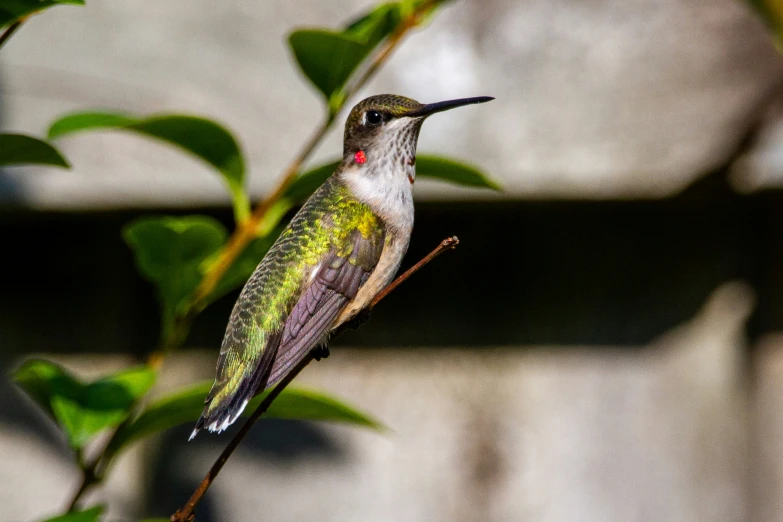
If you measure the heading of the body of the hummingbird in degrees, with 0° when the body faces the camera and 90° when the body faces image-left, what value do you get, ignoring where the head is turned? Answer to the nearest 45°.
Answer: approximately 270°
